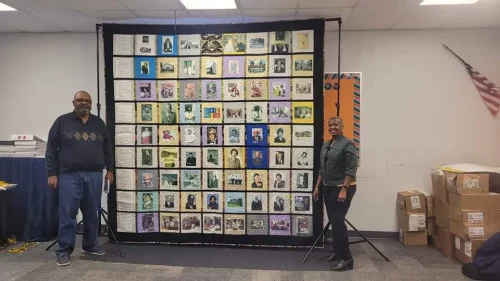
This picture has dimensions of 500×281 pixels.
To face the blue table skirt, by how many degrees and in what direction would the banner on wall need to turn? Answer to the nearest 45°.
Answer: approximately 90° to its right

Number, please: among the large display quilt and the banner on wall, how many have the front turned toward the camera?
2

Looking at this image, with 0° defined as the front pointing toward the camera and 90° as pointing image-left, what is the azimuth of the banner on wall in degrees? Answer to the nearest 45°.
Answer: approximately 0°

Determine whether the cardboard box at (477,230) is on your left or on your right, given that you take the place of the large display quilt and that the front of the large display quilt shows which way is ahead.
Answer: on your left

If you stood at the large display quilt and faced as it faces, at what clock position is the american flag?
The american flag is roughly at 9 o'clock from the large display quilt.

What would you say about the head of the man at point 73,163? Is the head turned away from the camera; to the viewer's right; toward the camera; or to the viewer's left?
toward the camera

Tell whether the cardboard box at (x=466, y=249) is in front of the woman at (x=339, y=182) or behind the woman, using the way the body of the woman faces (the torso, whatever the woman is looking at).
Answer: behind

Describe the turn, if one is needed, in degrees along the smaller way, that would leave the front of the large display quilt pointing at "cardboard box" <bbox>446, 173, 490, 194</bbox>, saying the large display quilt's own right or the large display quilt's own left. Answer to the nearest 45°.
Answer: approximately 90° to the large display quilt's own left

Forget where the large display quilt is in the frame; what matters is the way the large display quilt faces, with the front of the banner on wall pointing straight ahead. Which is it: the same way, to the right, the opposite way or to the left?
the same way

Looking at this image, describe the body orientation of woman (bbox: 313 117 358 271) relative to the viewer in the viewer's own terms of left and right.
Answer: facing the viewer and to the left of the viewer

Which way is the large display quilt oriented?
toward the camera

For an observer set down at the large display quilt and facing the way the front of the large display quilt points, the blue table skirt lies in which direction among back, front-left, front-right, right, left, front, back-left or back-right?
right

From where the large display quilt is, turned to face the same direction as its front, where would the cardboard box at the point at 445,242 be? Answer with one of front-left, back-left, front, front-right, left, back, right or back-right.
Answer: left
